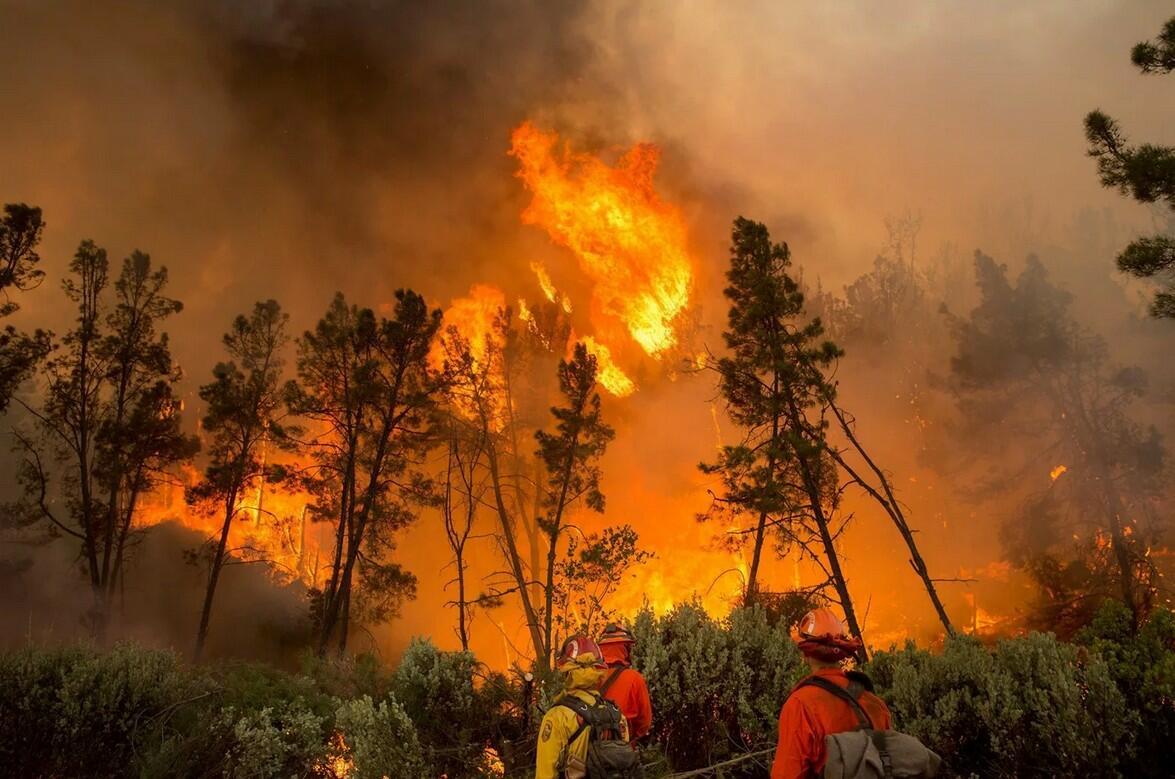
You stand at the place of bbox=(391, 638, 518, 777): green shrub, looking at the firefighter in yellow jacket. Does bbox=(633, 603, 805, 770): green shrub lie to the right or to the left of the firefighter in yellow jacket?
left

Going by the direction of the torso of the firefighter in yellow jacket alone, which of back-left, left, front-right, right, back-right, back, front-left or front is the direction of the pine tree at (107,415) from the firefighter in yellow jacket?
front

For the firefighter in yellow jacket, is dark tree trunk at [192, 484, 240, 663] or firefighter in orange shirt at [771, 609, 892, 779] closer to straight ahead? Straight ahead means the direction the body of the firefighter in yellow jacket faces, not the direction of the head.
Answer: the dark tree trunk

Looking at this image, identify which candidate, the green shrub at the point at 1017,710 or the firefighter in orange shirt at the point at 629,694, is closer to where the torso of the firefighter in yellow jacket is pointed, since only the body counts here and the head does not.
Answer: the firefighter in orange shirt

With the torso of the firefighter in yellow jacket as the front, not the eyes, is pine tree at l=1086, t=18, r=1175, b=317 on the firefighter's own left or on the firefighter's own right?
on the firefighter's own right

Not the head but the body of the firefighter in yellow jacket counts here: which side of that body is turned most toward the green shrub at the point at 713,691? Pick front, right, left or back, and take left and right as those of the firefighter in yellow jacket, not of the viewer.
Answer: right

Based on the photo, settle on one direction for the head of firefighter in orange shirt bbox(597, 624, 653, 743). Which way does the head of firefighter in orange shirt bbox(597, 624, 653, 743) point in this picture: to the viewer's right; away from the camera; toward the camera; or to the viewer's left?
away from the camera

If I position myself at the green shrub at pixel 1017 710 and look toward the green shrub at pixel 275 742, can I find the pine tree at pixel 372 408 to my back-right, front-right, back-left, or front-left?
front-right

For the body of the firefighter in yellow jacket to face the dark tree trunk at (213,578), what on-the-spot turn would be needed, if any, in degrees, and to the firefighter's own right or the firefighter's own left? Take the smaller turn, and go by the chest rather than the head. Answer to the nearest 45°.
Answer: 0° — they already face it

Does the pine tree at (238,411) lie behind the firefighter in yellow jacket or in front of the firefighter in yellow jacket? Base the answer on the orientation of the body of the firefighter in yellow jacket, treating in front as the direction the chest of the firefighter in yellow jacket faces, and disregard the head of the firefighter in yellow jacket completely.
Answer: in front

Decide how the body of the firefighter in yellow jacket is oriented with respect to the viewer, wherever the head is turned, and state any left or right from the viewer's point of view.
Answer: facing away from the viewer and to the left of the viewer

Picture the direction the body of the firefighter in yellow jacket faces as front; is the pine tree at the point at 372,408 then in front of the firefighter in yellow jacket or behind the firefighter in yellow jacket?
in front
